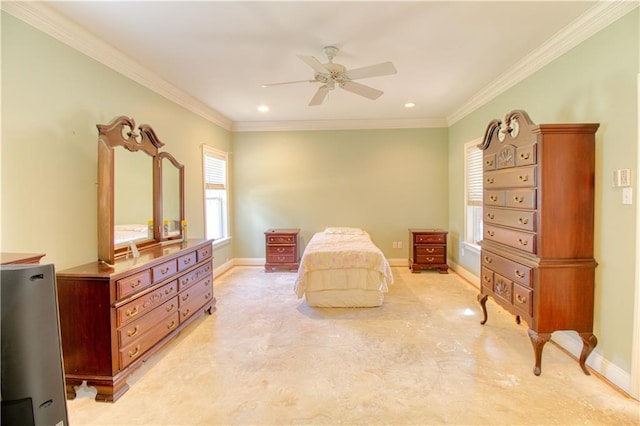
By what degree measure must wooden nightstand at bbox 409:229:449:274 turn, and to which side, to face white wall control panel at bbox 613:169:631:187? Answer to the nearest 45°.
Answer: approximately 45° to its left

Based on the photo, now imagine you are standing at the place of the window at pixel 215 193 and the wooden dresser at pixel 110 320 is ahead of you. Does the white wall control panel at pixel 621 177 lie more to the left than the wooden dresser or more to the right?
left

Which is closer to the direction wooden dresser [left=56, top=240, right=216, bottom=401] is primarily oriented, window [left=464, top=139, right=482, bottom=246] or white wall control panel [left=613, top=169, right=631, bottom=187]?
the white wall control panel

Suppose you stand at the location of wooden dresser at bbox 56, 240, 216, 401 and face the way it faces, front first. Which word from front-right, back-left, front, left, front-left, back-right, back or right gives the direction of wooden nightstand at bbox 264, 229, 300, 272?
left

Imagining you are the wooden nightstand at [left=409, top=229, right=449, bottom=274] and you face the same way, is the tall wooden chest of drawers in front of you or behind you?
in front

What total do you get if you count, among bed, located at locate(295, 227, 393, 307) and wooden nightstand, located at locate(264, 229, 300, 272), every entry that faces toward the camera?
2

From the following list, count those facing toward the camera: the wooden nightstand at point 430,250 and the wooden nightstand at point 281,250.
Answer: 2

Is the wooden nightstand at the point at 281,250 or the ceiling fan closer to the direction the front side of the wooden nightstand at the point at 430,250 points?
the ceiling fan

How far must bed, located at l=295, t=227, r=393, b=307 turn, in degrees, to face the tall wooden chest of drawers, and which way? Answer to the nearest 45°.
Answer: approximately 45° to its left

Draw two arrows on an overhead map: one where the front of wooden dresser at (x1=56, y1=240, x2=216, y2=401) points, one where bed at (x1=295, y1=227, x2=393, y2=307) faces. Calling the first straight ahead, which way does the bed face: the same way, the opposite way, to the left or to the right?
to the right

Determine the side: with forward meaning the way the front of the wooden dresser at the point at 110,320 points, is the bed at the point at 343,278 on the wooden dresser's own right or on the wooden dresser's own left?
on the wooden dresser's own left

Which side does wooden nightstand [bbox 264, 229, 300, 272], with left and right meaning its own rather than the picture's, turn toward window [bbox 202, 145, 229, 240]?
right
